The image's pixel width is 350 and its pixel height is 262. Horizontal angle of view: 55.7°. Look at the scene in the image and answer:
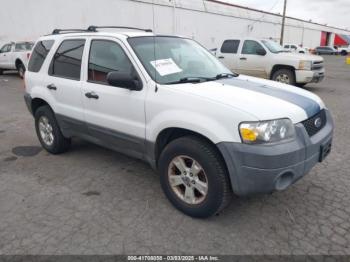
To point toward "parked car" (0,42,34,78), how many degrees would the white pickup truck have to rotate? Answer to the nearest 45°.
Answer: approximately 135° to its right

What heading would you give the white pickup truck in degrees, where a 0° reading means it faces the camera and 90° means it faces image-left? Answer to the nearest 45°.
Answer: approximately 315°

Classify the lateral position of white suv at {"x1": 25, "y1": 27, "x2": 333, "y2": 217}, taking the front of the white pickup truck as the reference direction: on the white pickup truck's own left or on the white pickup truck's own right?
on the white pickup truck's own right

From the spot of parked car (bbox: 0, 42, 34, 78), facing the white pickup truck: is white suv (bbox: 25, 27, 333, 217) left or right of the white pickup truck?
right

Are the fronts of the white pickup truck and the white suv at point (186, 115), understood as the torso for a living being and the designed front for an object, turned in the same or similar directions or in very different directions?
same or similar directions

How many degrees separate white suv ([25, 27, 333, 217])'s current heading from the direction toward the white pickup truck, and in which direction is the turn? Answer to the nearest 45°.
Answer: approximately 135° to its left

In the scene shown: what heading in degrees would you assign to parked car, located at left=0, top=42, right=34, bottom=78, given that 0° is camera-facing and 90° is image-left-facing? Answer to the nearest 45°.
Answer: approximately 135°

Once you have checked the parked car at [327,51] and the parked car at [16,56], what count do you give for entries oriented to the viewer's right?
1
